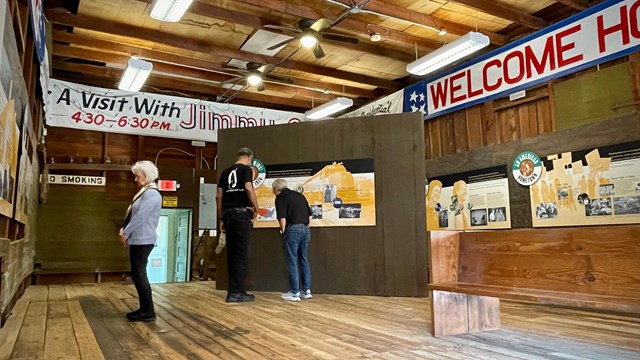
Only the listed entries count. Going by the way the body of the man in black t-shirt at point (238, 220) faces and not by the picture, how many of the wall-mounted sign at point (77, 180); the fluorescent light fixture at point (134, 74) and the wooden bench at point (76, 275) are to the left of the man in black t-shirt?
3

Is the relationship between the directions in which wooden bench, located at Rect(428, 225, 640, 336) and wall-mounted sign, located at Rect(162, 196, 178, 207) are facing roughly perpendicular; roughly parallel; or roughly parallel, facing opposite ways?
roughly perpendicular

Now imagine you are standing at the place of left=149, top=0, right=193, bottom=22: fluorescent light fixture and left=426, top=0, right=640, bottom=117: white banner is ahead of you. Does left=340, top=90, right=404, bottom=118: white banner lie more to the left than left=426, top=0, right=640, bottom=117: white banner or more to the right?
left

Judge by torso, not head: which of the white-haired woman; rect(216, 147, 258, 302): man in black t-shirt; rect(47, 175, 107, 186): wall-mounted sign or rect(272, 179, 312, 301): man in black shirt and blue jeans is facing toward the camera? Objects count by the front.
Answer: the wall-mounted sign

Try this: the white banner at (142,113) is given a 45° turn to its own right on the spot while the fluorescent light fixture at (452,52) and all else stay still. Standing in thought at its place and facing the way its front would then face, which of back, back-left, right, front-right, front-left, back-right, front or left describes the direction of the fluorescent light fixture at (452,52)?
left

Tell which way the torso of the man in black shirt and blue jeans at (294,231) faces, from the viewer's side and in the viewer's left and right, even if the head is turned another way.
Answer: facing away from the viewer and to the left of the viewer

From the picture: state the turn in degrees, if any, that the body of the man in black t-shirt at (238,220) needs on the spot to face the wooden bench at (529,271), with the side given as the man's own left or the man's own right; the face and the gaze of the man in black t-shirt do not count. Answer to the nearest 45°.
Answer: approximately 90° to the man's own right

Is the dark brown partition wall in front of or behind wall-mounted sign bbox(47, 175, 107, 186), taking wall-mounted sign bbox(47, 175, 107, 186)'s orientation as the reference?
in front

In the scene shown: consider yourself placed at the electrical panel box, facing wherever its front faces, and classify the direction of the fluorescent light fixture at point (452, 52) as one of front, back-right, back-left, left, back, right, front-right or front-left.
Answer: front-left

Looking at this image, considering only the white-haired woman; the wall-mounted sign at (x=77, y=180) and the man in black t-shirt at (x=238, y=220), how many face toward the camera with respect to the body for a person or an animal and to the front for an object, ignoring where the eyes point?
1

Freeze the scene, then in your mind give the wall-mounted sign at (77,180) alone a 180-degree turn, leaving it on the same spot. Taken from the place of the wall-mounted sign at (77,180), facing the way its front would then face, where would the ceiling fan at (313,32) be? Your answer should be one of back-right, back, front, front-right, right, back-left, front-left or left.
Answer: back-right

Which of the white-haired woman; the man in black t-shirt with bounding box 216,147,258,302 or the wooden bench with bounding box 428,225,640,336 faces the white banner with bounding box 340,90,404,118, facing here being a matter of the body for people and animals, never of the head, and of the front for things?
the man in black t-shirt
